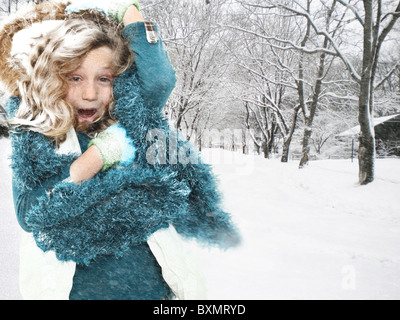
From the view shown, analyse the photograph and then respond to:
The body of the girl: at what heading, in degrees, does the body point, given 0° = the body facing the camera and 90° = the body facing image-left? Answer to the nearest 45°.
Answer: approximately 0°
